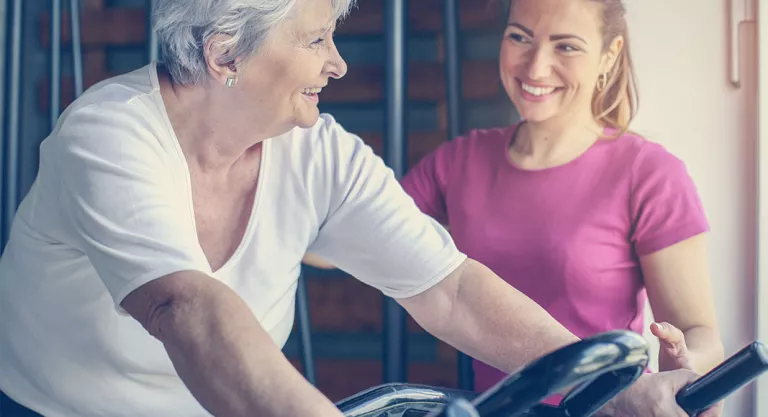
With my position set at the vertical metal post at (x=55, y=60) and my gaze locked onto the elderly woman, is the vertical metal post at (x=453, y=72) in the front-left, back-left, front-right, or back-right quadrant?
front-left

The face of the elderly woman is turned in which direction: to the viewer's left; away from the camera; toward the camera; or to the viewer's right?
to the viewer's right
